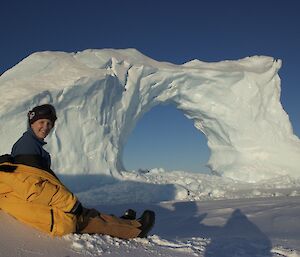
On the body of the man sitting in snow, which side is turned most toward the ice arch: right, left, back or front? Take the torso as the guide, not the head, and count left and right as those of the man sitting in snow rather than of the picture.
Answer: left

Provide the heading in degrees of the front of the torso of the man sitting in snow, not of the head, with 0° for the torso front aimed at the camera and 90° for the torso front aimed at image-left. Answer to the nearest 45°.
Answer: approximately 270°
